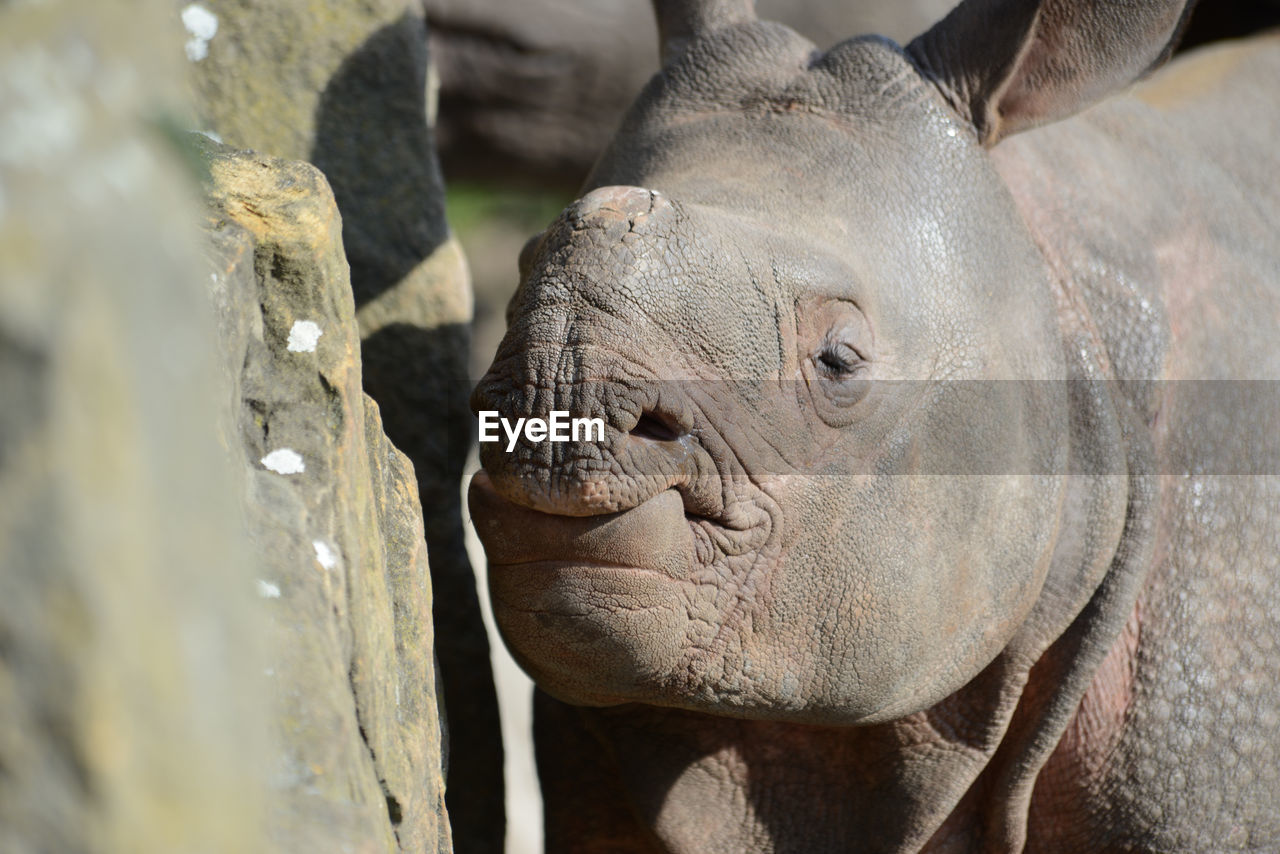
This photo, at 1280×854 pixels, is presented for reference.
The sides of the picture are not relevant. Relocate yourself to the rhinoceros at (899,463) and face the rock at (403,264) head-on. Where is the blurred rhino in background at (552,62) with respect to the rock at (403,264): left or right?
right

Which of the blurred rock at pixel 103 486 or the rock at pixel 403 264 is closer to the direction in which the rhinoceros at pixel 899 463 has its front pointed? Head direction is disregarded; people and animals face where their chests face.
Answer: the blurred rock

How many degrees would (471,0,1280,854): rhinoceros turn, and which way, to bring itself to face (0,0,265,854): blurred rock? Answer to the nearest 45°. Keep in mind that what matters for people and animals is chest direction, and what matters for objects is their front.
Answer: approximately 45° to its left

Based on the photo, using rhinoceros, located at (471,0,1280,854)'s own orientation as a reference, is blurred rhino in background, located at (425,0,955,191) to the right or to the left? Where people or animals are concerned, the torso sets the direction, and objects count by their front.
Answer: on its right

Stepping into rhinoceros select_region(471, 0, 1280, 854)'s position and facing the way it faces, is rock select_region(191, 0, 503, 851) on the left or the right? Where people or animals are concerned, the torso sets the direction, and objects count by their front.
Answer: on its right

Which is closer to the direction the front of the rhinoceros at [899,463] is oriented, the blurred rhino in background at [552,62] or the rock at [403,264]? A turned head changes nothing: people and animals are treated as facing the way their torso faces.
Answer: the rock

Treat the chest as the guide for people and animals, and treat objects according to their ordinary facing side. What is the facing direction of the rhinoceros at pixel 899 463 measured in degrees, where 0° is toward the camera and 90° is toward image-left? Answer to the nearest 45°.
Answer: approximately 45°
